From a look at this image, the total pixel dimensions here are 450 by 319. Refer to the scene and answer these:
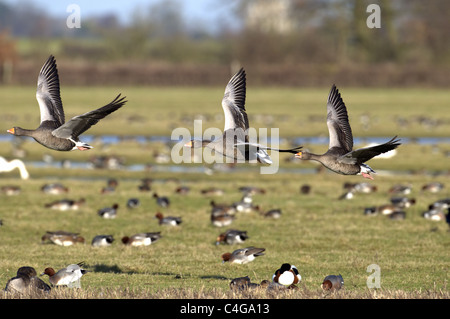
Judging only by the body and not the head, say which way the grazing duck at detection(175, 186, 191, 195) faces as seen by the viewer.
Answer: to the viewer's left

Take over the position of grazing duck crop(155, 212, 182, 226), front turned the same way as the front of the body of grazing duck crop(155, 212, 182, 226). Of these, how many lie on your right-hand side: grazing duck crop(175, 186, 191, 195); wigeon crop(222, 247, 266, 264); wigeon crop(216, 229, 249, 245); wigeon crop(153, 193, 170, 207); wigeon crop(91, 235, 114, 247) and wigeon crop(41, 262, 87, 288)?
2

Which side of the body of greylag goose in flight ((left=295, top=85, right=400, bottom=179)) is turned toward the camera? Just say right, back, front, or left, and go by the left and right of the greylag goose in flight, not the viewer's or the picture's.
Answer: left

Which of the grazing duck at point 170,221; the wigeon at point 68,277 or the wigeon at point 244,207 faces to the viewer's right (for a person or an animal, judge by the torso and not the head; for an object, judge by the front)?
the wigeon at point 244,207

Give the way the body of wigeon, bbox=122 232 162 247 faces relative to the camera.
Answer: to the viewer's left

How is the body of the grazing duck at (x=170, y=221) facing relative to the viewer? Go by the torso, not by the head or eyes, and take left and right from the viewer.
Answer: facing to the left of the viewer

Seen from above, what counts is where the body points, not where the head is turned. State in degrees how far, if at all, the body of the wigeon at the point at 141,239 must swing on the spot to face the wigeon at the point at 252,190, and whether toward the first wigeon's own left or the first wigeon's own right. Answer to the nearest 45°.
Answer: approximately 135° to the first wigeon's own right
